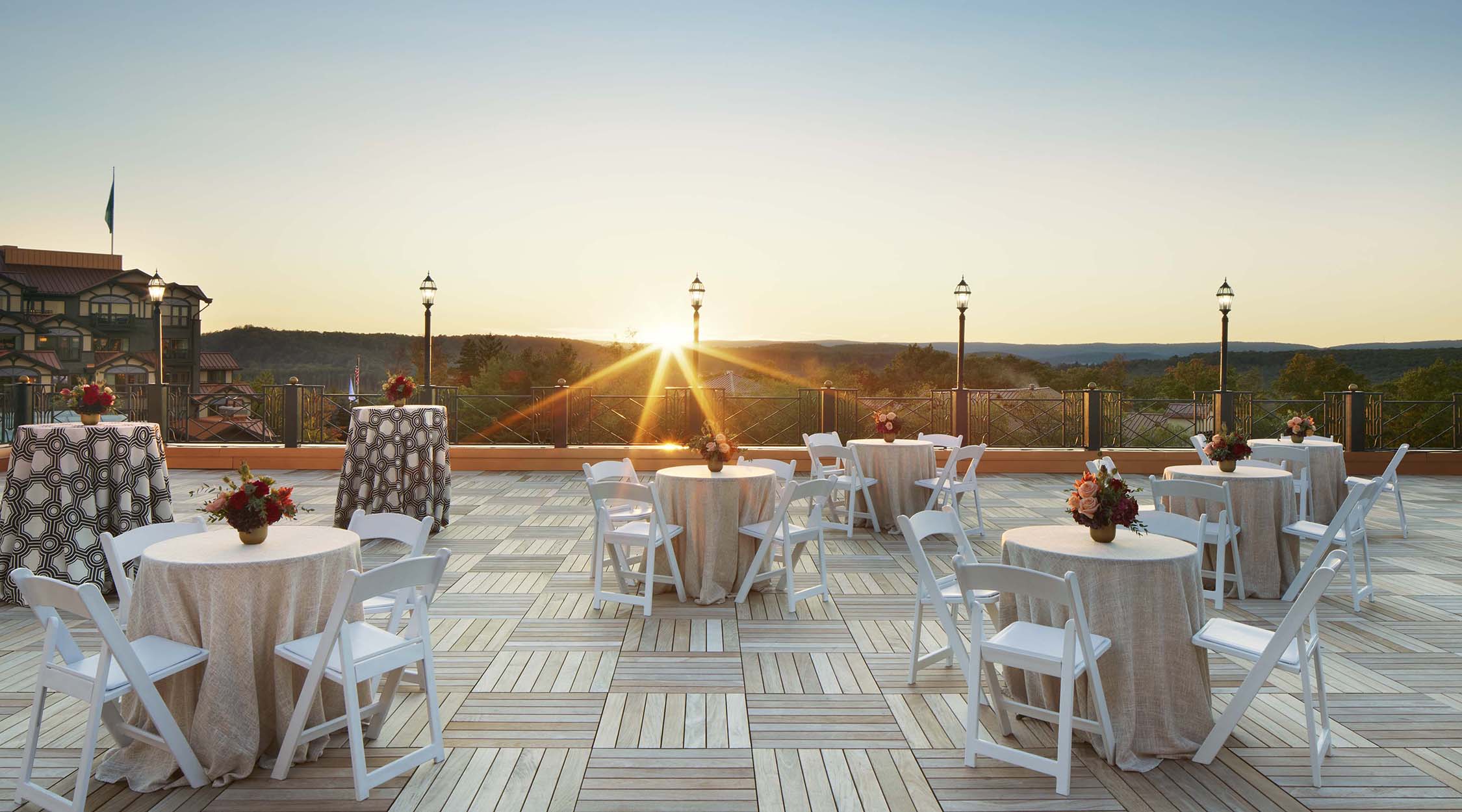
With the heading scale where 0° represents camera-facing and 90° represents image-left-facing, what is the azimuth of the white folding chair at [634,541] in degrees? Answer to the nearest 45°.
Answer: approximately 225°

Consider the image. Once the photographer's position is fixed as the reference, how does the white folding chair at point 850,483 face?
facing away from the viewer and to the right of the viewer

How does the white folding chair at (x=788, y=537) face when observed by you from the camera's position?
facing away from the viewer and to the left of the viewer

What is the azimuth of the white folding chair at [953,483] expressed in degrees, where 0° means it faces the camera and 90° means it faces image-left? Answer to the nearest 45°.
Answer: approximately 135°

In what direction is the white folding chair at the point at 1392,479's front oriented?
to the viewer's left

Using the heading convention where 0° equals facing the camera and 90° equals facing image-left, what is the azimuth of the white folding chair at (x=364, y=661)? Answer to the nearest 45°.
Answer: approximately 135°

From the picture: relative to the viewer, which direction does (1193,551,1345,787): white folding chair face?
to the viewer's left

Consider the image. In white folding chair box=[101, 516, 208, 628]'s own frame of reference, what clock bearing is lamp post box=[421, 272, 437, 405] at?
The lamp post is roughly at 8 o'clock from the white folding chair.

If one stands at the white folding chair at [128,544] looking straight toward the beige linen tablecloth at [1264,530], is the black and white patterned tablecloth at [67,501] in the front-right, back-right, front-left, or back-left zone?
back-left

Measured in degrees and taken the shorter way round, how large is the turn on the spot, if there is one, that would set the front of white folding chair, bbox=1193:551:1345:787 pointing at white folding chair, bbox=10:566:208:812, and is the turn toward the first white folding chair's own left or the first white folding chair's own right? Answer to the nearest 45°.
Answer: approximately 45° to the first white folding chair's own left

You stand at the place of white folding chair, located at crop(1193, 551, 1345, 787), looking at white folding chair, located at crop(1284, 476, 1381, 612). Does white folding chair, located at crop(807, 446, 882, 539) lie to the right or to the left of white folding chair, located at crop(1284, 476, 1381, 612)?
left

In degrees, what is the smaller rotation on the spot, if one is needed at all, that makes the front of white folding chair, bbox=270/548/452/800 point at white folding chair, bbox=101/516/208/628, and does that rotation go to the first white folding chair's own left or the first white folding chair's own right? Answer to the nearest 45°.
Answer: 0° — it already faces it

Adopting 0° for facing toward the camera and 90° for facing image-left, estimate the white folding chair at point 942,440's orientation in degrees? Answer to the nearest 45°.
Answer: approximately 45°
